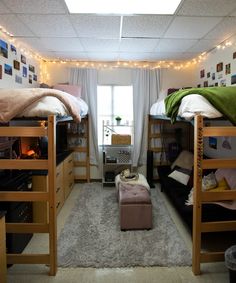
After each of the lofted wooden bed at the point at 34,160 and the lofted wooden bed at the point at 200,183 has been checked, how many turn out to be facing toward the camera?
2

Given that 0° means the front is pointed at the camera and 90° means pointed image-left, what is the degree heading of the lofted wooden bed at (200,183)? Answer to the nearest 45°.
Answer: approximately 0°

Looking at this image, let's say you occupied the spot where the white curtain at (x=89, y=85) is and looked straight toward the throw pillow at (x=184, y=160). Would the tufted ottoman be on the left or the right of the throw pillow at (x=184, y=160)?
right

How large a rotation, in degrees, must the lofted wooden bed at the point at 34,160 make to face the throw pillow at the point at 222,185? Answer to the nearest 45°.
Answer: approximately 90° to its left

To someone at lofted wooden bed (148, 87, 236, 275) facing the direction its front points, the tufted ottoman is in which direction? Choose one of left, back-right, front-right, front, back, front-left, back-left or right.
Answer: back-right

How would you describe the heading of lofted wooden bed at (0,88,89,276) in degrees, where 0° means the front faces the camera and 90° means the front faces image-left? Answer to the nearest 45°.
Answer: approximately 0°

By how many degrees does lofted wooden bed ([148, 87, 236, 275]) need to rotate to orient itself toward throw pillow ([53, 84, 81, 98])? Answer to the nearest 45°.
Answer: approximately 135° to its right
